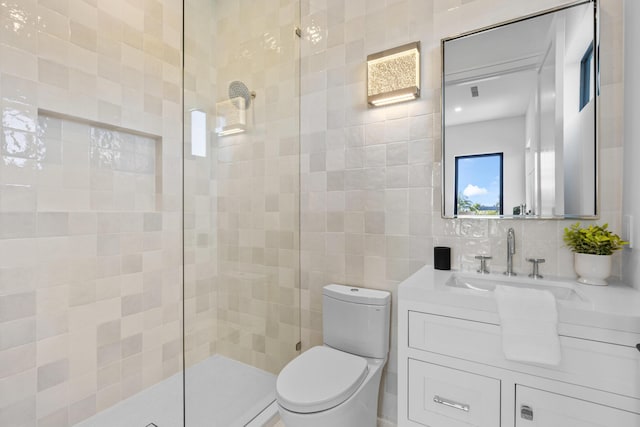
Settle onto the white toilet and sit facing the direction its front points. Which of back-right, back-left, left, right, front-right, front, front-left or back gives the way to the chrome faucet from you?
back-left

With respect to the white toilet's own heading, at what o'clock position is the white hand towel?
The white hand towel is roughly at 9 o'clock from the white toilet.

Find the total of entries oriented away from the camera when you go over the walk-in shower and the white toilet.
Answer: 0

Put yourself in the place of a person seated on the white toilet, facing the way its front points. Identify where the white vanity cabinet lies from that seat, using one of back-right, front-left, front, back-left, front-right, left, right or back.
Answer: left

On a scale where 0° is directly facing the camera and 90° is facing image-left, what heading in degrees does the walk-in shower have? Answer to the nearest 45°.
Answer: approximately 315°
